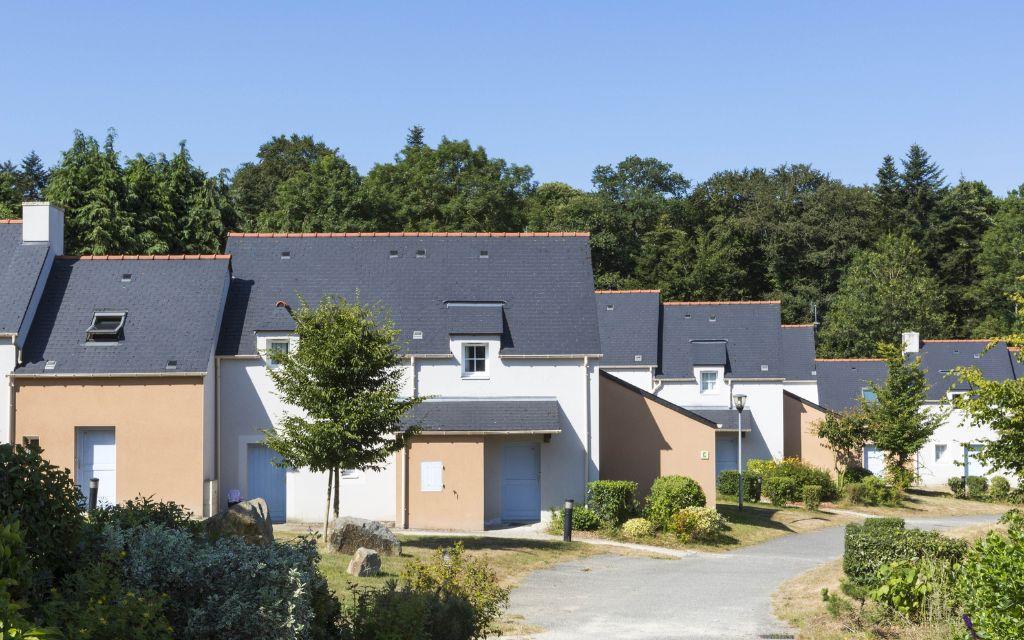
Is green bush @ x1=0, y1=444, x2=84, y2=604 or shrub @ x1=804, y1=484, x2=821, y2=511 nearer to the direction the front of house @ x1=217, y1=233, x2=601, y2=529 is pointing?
the green bush

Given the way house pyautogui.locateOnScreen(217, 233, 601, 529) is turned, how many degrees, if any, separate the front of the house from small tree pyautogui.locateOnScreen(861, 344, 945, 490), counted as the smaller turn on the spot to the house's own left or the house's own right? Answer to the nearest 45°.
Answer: approximately 135° to the house's own left

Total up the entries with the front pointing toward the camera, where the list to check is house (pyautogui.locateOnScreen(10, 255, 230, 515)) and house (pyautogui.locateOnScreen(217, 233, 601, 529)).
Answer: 2

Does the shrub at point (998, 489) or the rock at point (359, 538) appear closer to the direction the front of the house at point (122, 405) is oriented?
the rock

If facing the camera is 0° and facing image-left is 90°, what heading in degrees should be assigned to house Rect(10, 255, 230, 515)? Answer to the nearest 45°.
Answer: approximately 0°

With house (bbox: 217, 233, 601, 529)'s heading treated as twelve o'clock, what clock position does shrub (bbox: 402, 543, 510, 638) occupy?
The shrub is roughly at 12 o'clock from the house.

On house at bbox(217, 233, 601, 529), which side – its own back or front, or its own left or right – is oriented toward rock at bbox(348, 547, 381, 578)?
front

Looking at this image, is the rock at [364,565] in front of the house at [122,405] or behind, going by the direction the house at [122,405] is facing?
in front

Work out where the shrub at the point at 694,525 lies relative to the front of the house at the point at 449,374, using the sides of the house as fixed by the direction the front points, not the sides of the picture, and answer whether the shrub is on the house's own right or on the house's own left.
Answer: on the house's own left
